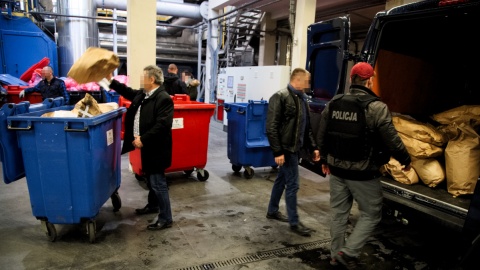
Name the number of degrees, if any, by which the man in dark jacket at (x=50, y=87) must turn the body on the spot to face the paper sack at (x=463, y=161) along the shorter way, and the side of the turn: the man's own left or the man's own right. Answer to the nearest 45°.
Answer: approximately 90° to the man's own left

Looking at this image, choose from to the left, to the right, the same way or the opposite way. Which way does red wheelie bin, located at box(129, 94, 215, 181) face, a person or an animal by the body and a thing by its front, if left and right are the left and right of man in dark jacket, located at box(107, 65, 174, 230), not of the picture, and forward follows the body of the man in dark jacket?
to the left

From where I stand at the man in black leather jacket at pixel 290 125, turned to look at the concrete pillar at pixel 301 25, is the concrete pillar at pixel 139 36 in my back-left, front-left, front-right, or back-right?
front-left

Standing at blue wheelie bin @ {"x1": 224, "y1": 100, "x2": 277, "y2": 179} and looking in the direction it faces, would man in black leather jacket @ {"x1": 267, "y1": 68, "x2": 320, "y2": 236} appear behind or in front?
behind

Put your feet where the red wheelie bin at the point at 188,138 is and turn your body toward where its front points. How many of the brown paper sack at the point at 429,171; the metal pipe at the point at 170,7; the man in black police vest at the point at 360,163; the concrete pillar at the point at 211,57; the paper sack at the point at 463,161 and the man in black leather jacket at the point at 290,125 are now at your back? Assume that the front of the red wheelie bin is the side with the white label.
2

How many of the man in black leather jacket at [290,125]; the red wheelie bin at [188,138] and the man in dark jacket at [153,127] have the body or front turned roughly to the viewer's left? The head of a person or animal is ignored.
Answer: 1

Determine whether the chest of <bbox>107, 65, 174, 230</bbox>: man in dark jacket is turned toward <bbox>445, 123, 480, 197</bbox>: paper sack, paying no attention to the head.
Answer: no

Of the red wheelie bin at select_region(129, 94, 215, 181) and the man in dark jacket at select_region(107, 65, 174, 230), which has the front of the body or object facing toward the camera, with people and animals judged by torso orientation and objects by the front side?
the red wheelie bin

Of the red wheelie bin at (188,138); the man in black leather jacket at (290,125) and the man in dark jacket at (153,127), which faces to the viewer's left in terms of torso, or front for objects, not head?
the man in dark jacket

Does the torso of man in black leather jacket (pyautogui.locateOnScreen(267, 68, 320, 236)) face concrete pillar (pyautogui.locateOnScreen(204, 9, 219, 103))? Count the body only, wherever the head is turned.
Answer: no

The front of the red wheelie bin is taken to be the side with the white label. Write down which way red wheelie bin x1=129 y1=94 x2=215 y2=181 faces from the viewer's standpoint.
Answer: facing the viewer

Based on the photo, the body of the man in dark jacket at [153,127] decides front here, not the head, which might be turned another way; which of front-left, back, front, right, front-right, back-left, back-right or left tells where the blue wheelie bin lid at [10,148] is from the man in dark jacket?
front

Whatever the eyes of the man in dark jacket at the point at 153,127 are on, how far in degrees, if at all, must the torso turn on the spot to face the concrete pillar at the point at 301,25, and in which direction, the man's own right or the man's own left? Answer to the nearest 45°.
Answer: approximately 135° to the man's own right

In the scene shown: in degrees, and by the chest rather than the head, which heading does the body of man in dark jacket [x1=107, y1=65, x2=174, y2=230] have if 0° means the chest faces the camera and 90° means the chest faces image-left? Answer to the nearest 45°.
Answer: approximately 90°

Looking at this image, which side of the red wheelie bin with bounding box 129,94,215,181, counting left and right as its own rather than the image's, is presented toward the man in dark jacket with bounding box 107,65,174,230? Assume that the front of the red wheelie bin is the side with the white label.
front
